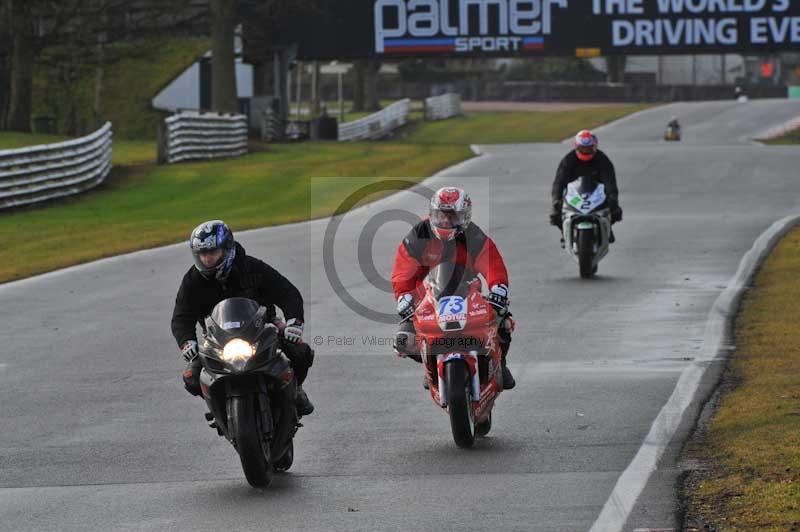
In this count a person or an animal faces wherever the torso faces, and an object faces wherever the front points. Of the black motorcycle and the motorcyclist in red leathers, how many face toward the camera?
2

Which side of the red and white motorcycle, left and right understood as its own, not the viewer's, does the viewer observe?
front

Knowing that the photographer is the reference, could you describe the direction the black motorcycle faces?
facing the viewer

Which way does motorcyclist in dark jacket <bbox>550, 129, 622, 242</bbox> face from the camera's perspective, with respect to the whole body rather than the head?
toward the camera

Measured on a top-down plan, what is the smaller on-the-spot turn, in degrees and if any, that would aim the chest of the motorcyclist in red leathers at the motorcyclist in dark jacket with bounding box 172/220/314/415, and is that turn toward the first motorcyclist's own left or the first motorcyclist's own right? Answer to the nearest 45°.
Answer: approximately 45° to the first motorcyclist's own right

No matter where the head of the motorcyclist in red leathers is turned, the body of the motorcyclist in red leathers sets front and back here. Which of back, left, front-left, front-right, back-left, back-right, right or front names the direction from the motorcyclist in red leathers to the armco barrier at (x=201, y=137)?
back

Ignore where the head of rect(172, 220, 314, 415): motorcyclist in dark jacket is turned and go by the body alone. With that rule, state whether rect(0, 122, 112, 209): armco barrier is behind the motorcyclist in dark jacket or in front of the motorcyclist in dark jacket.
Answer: behind
